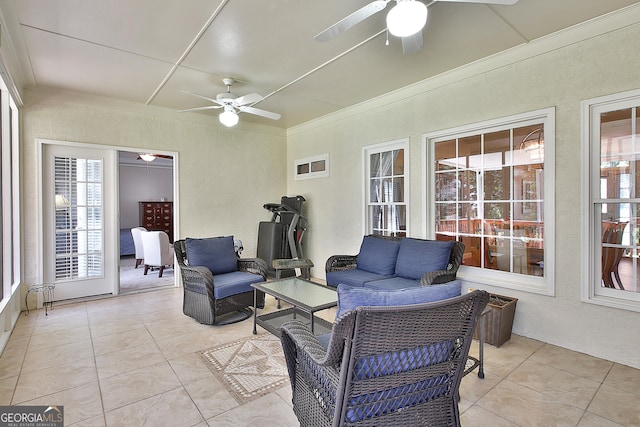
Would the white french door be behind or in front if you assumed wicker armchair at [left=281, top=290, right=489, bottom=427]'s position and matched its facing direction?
in front

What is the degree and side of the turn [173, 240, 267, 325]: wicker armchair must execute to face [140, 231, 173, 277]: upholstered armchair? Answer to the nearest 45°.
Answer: approximately 135° to its left

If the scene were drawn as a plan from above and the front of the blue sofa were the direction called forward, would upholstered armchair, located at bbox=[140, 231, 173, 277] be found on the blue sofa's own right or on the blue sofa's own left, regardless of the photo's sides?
on the blue sofa's own right

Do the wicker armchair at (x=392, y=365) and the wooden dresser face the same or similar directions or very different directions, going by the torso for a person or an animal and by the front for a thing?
very different directions

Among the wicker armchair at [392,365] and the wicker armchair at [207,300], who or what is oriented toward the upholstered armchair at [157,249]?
the wicker armchair at [392,365]

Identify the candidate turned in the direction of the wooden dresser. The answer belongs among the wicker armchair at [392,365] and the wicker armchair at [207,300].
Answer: the wicker armchair at [392,365]

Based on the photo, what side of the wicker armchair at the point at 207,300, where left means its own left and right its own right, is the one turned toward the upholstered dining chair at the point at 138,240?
back

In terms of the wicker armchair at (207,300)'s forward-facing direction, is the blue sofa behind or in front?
in front

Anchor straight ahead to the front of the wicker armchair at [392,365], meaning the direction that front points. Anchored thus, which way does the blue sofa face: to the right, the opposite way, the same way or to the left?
to the left

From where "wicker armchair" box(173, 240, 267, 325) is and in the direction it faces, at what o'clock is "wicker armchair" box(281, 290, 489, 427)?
"wicker armchair" box(281, 290, 489, 427) is roughly at 1 o'clock from "wicker armchair" box(173, 240, 267, 325).

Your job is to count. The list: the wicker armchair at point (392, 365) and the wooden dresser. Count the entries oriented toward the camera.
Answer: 1

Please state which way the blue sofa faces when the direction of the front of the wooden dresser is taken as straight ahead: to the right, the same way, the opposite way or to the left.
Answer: to the right

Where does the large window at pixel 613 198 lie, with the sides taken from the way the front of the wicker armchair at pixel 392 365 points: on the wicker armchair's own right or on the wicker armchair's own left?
on the wicker armchair's own right

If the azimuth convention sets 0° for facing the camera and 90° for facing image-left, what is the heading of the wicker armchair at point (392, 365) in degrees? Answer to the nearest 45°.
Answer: approximately 135°

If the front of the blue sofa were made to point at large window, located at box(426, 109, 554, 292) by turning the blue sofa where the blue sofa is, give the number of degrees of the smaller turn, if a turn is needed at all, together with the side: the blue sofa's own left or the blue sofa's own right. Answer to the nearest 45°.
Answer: approximately 135° to the blue sofa's own left
